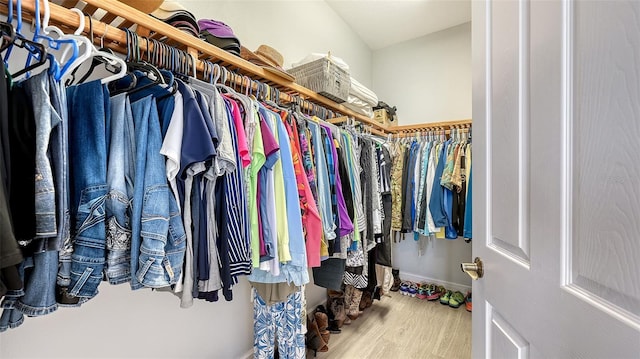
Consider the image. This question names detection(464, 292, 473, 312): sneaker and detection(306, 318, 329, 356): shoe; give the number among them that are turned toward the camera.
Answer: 1

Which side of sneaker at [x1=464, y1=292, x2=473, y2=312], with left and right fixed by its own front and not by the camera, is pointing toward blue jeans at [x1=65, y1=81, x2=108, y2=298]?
front

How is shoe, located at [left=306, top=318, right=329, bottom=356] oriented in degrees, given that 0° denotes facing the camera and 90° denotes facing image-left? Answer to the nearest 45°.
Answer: approximately 270°

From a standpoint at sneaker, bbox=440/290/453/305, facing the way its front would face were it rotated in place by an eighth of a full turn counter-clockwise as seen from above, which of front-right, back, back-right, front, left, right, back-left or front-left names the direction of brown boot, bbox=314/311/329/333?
front-right

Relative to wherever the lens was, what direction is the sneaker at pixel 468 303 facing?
facing the viewer

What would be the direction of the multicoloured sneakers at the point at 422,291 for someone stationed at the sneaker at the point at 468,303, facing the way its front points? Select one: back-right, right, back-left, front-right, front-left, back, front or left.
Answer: right

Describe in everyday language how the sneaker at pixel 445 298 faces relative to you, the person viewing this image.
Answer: facing the viewer and to the left of the viewer

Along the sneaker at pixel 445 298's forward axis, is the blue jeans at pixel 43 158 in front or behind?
in front
